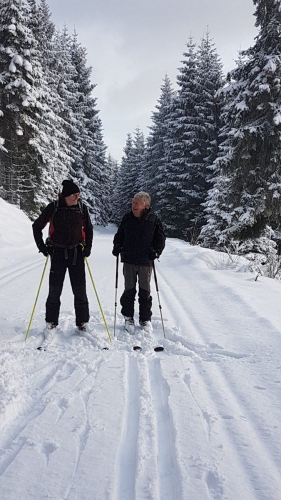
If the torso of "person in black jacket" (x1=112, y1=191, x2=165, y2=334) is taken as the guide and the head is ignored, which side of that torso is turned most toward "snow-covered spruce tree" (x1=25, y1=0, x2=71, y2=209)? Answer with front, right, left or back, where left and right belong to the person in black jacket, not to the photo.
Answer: back

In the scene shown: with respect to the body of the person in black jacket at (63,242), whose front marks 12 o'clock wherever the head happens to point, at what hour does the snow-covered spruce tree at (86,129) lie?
The snow-covered spruce tree is roughly at 6 o'clock from the person in black jacket.

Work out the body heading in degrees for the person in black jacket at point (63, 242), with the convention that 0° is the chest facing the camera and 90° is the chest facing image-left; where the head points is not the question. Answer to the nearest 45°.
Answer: approximately 0°

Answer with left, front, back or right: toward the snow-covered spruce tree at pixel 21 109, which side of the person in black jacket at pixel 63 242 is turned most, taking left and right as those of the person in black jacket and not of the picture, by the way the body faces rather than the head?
back

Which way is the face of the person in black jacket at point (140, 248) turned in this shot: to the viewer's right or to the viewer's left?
to the viewer's left

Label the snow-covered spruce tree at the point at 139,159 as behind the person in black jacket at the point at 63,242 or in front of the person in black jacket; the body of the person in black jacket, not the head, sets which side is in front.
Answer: behind

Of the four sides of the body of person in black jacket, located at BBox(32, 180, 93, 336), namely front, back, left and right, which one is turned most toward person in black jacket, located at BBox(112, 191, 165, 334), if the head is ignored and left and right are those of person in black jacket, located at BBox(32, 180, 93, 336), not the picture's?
left

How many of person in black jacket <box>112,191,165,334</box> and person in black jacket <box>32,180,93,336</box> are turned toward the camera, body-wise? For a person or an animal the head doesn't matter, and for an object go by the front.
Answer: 2

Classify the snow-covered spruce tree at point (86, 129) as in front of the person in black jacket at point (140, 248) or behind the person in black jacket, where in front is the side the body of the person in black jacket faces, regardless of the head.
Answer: behind

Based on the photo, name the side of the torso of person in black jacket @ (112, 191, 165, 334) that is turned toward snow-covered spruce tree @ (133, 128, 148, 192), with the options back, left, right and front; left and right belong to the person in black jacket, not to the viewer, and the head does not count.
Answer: back
